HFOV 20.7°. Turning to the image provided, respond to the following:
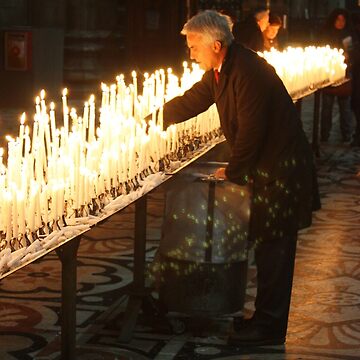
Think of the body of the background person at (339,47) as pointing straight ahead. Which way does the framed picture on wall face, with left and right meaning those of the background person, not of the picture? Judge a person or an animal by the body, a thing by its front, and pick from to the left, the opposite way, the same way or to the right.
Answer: the same way

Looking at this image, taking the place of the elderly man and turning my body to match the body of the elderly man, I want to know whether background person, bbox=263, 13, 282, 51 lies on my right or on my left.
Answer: on my right

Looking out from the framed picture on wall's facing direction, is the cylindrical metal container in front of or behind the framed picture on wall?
in front

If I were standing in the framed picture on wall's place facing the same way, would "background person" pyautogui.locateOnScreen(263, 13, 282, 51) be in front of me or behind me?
in front

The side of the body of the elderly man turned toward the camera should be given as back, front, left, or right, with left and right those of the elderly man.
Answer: left

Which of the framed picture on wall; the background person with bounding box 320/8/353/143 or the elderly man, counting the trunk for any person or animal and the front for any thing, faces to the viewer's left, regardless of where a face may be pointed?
the elderly man

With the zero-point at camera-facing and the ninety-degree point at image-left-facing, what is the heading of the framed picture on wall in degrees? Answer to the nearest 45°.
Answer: approximately 0°

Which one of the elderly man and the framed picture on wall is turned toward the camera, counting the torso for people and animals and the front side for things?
the framed picture on wall

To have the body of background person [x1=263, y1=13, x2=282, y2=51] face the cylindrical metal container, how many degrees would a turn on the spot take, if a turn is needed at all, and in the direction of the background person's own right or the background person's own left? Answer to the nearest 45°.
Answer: approximately 45° to the background person's own left

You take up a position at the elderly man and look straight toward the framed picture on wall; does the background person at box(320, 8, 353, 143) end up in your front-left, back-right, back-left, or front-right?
front-right

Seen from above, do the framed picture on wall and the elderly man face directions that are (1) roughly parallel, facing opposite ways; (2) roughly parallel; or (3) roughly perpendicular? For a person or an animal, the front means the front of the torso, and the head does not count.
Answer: roughly perpendicular

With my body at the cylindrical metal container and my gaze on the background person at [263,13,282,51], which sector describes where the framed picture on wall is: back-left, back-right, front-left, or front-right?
front-left

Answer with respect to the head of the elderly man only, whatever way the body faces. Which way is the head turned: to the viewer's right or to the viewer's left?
to the viewer's left

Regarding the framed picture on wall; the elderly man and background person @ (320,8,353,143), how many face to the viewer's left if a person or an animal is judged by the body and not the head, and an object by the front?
1

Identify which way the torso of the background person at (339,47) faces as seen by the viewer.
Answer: toward the camera

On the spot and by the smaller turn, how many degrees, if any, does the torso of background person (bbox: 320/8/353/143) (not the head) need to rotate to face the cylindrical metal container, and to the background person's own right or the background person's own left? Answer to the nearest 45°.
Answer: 0° — they already face it
